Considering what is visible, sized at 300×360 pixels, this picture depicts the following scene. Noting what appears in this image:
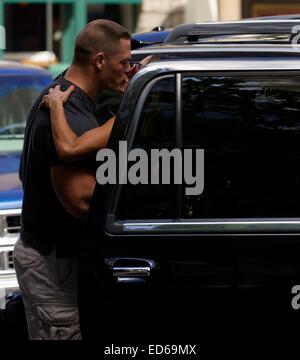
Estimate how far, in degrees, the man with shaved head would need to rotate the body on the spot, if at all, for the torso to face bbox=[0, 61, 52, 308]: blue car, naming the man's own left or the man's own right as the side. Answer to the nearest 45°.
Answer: approximately 90° to the man's own left

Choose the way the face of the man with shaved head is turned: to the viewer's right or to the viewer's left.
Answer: to the viewer's right

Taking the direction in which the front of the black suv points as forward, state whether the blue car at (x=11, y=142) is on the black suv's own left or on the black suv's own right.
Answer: on the black suv's own left

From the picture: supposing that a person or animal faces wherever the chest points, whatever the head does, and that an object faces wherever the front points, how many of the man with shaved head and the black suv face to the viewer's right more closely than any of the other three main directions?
2

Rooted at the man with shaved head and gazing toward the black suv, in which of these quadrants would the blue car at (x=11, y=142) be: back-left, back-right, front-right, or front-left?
back-left

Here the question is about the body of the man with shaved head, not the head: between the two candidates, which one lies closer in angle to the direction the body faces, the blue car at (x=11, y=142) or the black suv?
the black suv

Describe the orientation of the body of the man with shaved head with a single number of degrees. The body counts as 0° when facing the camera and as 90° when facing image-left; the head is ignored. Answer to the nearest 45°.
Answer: approximately 270°

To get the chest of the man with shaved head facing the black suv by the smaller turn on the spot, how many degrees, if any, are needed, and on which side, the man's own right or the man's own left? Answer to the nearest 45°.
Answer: approximately 45° to the man's own right

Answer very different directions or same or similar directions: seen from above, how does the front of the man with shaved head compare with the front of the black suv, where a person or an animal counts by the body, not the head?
same or similar directions

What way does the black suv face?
to the viewer's right
